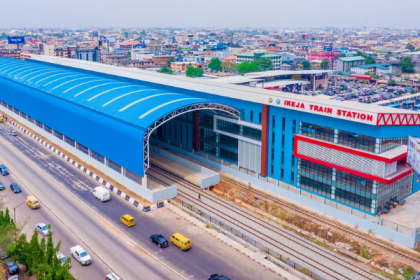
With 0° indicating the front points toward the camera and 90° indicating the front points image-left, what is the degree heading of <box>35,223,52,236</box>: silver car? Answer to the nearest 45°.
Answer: approximately 315°

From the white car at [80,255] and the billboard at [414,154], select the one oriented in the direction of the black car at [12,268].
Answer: the billboard

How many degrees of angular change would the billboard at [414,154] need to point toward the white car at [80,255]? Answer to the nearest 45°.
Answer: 0° — it already faces it

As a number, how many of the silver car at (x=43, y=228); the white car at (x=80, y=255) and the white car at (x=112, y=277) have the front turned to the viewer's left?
0

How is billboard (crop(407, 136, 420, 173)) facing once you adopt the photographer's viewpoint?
facing the viewer and to the left of the viewer

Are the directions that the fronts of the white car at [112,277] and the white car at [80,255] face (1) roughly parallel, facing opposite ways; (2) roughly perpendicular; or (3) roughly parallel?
roughly parallel

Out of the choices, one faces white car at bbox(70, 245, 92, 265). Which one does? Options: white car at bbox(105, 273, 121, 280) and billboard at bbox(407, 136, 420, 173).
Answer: the billboard

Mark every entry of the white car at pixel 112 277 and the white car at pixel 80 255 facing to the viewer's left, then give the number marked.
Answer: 0

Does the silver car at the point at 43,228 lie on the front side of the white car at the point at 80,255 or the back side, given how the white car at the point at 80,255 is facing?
on the back side

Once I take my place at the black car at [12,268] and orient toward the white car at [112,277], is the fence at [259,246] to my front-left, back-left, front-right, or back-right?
front-left

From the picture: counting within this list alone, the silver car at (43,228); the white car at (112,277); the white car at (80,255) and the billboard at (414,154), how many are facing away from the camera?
0

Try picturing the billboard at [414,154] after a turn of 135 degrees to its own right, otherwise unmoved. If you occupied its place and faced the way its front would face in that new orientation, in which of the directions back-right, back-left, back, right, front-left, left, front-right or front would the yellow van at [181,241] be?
back-left

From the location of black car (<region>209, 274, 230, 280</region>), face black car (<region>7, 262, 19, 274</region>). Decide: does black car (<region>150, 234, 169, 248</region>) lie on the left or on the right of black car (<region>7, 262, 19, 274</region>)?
right

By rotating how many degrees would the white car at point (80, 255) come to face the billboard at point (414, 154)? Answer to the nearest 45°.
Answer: approximately 45° to its left

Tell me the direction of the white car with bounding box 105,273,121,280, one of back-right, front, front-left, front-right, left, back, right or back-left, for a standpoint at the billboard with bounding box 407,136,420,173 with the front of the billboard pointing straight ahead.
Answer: front

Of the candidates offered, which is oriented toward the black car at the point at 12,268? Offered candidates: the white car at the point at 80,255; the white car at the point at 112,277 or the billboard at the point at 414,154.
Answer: the billboard

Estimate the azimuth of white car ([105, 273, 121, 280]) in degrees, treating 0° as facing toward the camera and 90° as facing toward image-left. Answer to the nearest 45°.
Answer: approximately 315°
